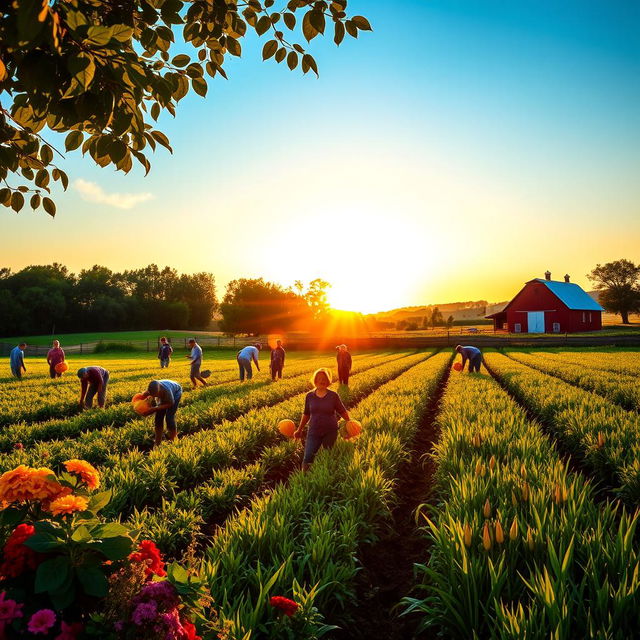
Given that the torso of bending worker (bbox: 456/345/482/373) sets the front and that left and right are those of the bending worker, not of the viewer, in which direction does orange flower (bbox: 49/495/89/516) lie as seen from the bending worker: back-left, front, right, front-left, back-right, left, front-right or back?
left

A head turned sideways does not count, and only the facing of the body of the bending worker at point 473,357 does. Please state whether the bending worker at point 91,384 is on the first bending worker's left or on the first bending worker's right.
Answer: on the first bending worker's left

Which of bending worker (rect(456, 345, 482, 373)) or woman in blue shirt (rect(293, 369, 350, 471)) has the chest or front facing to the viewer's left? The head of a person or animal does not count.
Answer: the bending worker

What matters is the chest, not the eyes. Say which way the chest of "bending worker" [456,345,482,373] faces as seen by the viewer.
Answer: to the viewer's left

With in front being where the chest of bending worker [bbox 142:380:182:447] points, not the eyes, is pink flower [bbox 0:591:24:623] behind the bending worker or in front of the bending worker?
in front

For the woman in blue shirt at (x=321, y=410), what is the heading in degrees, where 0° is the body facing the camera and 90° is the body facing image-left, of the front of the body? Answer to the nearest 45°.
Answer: approximately 0°

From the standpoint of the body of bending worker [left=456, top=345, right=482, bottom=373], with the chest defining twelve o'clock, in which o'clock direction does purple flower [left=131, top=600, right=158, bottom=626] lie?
The purple flower is roughly at 9 o'clock from the bending worker.

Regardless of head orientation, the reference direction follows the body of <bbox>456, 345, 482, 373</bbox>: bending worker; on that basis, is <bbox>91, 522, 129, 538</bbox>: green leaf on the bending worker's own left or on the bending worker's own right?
on the bending worker's own left

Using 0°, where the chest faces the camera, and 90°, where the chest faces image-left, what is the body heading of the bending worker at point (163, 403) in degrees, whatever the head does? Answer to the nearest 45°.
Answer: approximately 45°
